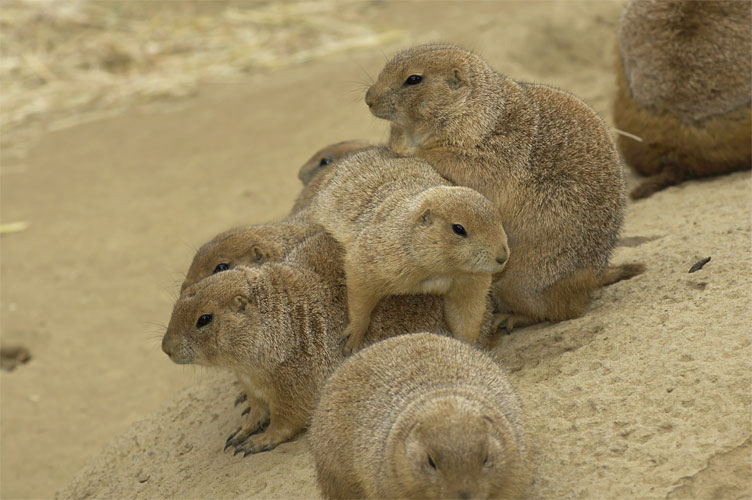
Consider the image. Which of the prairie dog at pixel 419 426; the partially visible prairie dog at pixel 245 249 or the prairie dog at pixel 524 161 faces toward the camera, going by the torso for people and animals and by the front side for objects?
the prairie dog at pixel 419 426

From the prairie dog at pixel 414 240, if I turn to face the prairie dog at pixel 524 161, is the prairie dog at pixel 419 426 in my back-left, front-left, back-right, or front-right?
back-right

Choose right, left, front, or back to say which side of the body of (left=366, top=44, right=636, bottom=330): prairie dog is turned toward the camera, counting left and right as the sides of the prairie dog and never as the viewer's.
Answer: left

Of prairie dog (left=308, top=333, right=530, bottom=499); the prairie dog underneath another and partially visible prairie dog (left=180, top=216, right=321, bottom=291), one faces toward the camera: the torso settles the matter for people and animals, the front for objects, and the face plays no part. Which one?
the prairie dog

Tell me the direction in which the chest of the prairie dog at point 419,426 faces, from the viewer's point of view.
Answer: toward the camera

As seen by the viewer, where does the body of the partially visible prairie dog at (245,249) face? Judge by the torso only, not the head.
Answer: to the viewer's left

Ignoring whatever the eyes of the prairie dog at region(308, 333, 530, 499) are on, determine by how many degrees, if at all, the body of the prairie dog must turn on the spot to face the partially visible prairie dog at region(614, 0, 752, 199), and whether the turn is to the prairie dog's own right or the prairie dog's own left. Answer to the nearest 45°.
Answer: approximately 135° to the prairie dog's own left

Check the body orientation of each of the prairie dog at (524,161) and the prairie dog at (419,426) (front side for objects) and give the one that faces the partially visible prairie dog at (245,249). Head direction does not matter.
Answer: the prairie dog at (524,161)

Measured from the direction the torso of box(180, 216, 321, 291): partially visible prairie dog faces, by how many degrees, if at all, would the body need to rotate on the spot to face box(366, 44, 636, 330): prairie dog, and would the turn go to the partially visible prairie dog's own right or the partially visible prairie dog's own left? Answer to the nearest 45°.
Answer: approximately 180°

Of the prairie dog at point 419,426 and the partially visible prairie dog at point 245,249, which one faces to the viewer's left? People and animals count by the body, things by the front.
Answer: the partially visible prairie dog
